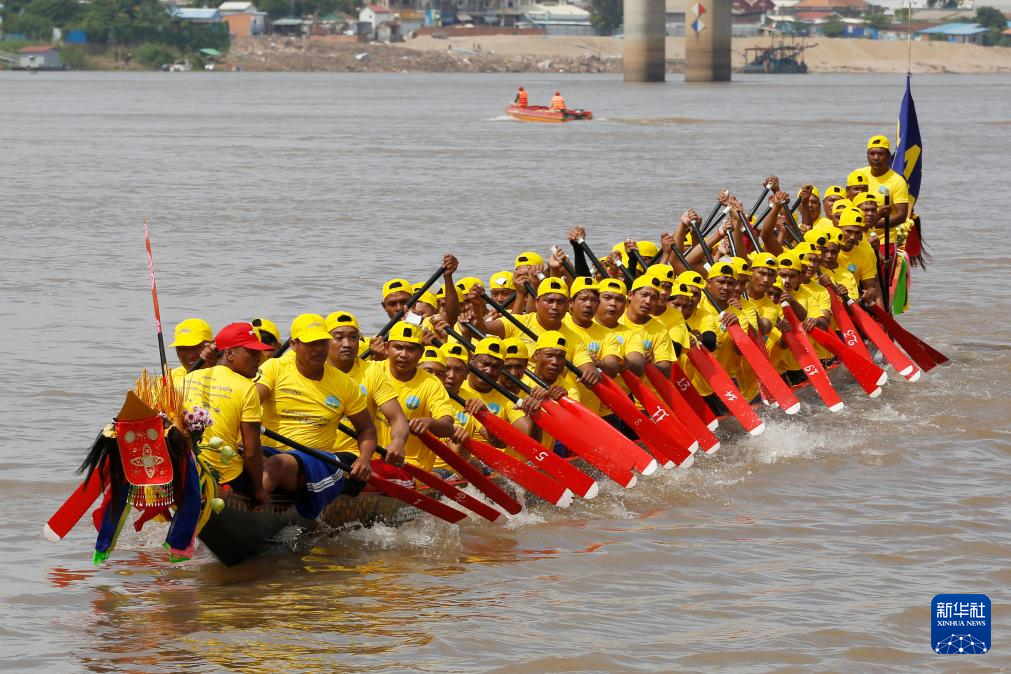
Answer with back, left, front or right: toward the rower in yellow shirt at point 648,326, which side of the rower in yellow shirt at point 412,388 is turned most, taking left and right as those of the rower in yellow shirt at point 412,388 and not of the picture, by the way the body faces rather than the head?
back

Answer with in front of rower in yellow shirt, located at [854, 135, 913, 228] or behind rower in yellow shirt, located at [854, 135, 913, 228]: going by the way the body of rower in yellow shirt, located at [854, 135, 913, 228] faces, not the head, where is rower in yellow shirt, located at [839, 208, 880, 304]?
in front

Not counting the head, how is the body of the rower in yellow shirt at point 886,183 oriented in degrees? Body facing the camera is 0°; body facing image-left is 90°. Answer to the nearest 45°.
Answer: approximately 45°

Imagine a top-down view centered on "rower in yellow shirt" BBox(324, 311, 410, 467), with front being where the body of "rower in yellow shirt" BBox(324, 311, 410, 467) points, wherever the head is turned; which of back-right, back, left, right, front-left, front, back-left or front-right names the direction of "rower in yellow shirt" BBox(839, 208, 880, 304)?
back

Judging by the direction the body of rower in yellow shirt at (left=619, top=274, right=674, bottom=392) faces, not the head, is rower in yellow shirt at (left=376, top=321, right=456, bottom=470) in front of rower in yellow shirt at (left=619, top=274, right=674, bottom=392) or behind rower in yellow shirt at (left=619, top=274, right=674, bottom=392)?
in front

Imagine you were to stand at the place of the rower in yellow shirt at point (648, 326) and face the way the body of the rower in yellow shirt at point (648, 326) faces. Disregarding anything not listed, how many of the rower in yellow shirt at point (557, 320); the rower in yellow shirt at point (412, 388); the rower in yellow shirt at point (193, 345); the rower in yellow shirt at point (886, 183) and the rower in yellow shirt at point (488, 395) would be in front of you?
4

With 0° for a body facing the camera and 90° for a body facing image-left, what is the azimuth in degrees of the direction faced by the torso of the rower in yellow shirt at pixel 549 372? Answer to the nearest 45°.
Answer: approximately 45°

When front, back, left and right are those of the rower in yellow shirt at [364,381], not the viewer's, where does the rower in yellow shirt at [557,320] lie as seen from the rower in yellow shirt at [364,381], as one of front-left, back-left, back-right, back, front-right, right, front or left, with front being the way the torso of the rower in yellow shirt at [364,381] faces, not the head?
back

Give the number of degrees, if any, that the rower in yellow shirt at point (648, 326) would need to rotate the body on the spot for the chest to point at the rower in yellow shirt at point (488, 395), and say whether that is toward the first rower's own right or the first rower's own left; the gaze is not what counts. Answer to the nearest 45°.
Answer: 0° — they already face them
